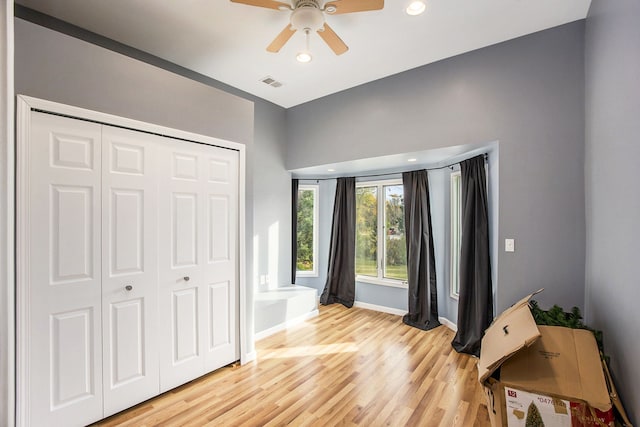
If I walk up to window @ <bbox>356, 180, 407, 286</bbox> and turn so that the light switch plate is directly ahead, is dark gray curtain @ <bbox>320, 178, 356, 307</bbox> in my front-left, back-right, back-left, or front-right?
back-right

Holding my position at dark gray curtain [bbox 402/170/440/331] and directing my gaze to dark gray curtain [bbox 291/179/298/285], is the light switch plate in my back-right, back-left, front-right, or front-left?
back-left

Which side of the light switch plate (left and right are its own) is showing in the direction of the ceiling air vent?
right

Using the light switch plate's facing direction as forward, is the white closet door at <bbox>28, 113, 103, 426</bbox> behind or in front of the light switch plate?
in front

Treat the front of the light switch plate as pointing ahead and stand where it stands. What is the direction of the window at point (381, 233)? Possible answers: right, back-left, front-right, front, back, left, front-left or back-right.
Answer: back-right

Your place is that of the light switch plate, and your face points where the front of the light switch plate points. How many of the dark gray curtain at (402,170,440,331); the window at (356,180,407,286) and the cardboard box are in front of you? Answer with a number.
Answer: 1

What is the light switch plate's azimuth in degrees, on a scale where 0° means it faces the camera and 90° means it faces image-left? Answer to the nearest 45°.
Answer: approximately 0°

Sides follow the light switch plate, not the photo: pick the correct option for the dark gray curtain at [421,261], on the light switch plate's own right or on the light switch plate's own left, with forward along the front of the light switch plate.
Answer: on the light switch plate's own right

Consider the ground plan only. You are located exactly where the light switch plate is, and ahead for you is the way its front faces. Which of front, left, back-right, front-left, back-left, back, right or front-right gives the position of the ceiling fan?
front-right

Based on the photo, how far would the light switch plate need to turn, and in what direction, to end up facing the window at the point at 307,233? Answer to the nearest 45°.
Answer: approximately 90° to its right
